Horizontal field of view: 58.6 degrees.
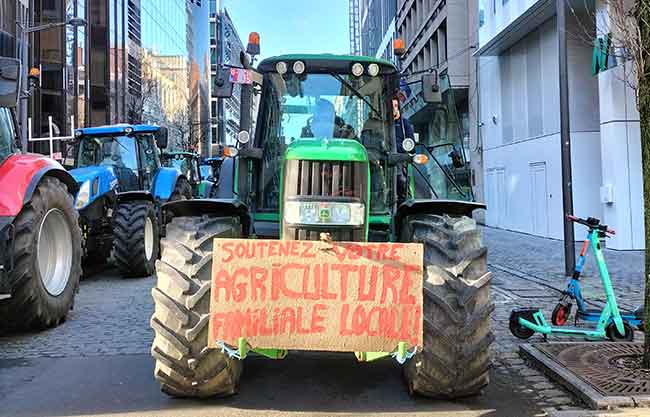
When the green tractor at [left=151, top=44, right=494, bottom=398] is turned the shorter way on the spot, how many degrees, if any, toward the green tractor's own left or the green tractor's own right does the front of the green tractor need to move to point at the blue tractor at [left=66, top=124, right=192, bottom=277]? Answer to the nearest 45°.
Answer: approximately 135° to the green tractor's own right

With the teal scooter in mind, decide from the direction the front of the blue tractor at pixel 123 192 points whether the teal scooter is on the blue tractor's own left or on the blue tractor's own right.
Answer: on the blue tractor's own left

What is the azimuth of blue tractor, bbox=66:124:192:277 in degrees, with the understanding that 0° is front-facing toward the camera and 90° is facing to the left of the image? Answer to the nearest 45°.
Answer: approximately 45°

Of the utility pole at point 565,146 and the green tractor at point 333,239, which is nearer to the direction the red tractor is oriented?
the green tractor
